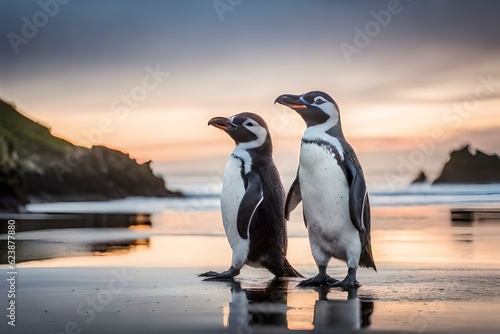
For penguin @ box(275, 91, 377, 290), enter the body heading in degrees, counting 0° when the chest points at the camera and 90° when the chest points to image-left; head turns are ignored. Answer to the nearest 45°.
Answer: approximately 45°

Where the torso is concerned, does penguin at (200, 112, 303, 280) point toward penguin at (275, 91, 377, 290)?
no

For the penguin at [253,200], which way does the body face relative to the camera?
to the viewer's left

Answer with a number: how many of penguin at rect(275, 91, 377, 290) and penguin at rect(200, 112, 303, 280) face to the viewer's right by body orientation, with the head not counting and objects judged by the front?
0

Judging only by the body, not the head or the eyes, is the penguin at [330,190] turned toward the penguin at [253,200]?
no
